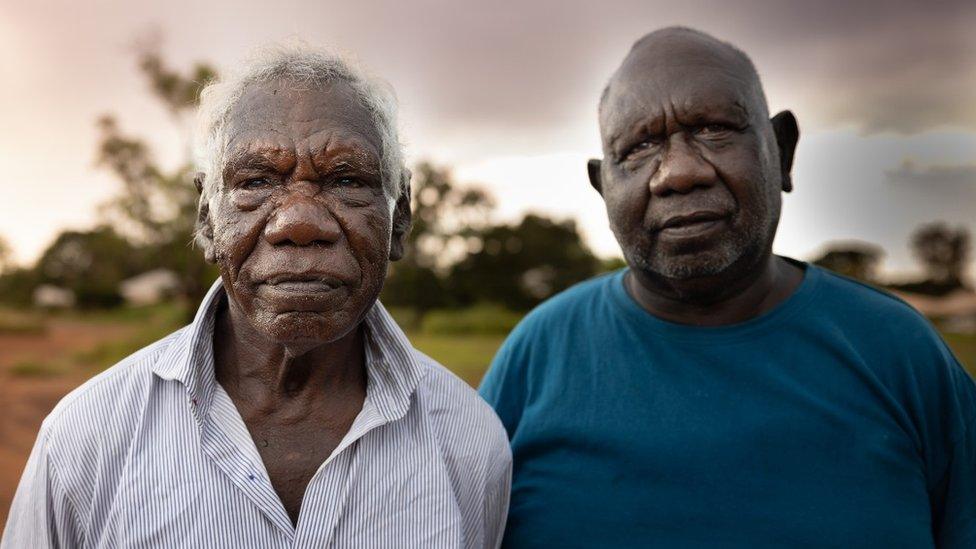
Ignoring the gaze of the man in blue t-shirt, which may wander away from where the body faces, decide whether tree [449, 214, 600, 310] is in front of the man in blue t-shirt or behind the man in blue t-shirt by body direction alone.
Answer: behind

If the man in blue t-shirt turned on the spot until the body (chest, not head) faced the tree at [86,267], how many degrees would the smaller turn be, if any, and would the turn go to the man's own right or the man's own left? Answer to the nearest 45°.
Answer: approximately 135° to the man's own right

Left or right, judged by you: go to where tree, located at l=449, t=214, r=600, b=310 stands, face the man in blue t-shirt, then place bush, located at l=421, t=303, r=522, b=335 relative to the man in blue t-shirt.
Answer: right

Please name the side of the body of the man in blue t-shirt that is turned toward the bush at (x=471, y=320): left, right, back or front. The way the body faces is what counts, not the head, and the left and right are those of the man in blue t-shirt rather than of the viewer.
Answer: back

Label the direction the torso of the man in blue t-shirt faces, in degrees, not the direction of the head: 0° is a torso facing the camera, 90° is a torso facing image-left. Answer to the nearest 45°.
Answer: approximately 0°
